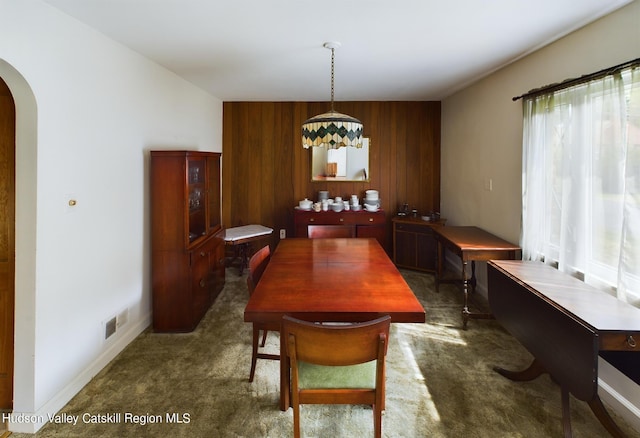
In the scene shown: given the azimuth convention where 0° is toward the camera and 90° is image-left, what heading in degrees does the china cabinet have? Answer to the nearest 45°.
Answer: approximately 315°

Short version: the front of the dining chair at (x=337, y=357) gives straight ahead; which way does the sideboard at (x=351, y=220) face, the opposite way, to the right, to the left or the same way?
the opposite way

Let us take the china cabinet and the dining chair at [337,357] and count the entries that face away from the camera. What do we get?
1

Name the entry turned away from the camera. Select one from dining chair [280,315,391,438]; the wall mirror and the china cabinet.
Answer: the dining chair

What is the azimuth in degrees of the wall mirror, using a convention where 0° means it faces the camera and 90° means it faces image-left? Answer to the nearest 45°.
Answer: approximately 0°

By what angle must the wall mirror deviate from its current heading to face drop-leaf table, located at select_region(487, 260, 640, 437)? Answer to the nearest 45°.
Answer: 0° — it already faces it

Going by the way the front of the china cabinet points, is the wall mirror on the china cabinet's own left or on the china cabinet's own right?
on the china cabinet's own left

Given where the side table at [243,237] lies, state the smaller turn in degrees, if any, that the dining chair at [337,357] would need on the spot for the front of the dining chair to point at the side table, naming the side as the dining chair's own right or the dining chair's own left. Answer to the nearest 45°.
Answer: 0° — it already faces it

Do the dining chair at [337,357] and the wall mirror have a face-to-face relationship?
yes

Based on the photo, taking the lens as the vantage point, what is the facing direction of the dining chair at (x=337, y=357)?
facing away from the viewer
